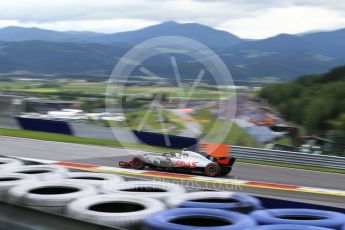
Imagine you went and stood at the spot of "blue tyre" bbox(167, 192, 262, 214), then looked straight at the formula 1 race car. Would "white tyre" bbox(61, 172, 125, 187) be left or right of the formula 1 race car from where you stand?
left

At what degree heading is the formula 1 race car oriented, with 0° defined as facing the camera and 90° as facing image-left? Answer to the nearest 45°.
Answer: approximately 90°

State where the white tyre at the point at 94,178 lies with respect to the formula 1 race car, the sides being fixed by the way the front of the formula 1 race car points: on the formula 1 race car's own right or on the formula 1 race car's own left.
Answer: on the formula 1 race car's own left

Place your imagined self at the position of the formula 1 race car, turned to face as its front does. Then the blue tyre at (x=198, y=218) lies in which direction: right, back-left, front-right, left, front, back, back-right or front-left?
left

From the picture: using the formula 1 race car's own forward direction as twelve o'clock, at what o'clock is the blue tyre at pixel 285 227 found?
The blue tyre is roughly at 9 o'clock from the formula 1 race car.

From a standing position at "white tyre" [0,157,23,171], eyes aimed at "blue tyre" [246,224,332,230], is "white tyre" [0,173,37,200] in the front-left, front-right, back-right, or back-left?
front-right

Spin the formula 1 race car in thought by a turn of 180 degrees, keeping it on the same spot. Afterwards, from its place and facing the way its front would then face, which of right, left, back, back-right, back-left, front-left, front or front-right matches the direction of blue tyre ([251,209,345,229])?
right

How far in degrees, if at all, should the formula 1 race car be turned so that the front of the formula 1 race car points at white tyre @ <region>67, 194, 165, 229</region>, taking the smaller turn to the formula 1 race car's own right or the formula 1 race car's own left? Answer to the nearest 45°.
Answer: approximately 90° to the formula 1 race car's own left

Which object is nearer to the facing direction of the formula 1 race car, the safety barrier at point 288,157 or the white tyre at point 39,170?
the white tyre

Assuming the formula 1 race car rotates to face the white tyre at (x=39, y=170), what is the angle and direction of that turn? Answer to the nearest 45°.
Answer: approximately 90° to its left

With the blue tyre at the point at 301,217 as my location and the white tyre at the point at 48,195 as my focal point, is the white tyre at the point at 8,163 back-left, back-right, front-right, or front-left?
front-right

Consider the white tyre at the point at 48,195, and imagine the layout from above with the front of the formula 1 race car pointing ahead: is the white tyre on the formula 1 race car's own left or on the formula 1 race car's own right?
on the formula 1 race car's own left
